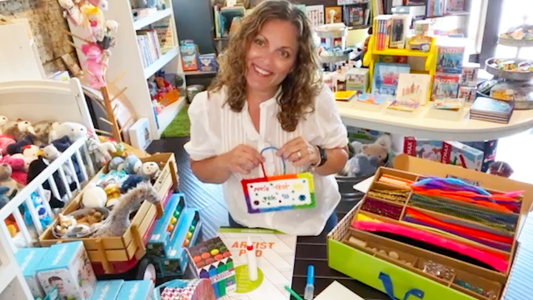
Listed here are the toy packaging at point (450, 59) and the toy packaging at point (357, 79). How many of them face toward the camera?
2

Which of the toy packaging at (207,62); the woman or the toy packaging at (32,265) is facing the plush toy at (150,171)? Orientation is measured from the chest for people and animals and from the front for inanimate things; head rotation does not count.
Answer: the toy packaging at (207,62)

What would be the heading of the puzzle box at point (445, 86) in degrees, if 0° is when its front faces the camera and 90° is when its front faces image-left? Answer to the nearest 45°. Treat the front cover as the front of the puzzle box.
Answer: approximately 0°

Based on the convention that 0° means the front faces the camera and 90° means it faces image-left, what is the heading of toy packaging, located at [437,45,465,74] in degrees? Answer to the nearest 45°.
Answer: approximately 0°
